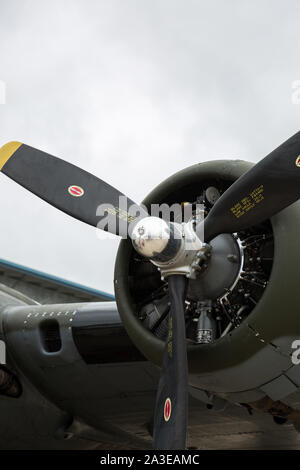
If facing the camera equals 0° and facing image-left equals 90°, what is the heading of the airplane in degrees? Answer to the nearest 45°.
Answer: approximately 45°
